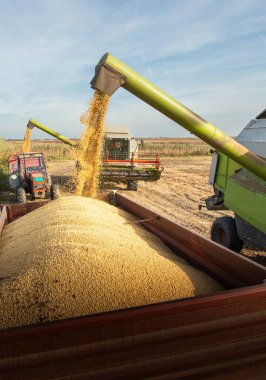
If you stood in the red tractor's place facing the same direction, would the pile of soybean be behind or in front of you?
in front

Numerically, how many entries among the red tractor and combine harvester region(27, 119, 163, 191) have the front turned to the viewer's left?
0

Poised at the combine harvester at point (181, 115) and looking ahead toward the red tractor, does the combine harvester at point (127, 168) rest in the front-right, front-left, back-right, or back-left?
front-right

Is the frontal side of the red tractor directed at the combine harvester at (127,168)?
no
